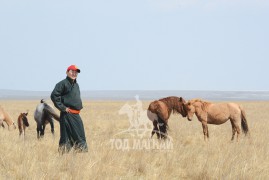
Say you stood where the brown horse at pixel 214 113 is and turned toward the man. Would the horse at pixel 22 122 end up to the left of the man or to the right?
right

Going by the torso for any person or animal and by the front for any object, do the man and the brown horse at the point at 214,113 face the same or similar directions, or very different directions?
very different directions

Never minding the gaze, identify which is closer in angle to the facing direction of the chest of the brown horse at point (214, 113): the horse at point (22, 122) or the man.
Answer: the horse

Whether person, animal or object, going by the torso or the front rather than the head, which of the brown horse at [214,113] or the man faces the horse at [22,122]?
the brown horse

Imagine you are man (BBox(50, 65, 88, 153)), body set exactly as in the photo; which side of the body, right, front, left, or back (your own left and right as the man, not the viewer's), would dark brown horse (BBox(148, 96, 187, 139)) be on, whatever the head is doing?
left

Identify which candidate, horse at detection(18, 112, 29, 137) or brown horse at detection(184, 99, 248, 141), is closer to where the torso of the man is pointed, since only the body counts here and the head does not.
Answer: the brown horse

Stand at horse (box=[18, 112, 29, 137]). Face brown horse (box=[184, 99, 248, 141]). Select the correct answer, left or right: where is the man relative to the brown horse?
right

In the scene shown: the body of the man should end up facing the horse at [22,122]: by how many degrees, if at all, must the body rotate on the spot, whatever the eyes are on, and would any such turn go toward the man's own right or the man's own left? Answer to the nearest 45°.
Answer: approximately 135° to the man's own left

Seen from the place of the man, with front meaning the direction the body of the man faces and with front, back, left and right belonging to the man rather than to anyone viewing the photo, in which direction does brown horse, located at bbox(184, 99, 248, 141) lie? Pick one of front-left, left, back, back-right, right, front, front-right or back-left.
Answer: left

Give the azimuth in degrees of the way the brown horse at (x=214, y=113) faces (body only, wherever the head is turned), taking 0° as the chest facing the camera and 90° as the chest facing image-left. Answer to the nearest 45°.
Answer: approximately 90°

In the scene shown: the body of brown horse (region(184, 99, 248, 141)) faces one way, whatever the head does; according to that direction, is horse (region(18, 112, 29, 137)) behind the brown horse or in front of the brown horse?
in front

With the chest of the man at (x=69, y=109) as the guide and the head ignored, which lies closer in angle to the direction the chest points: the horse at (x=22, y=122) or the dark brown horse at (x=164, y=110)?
the dark brown horse

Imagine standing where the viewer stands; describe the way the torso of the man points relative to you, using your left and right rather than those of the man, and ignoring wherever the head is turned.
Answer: facing the viewer and to the right of the viewer
